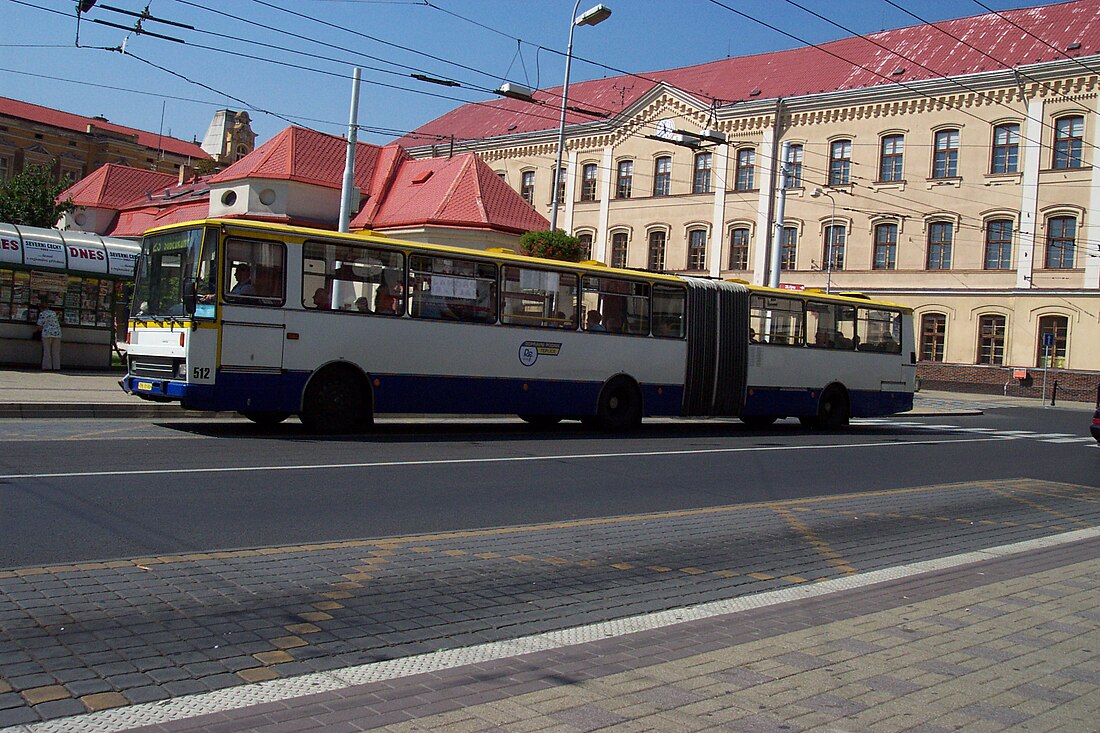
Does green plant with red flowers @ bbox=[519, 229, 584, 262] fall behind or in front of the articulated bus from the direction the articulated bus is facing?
behind

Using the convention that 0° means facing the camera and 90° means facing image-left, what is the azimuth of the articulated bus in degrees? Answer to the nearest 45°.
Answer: approximately 45°
